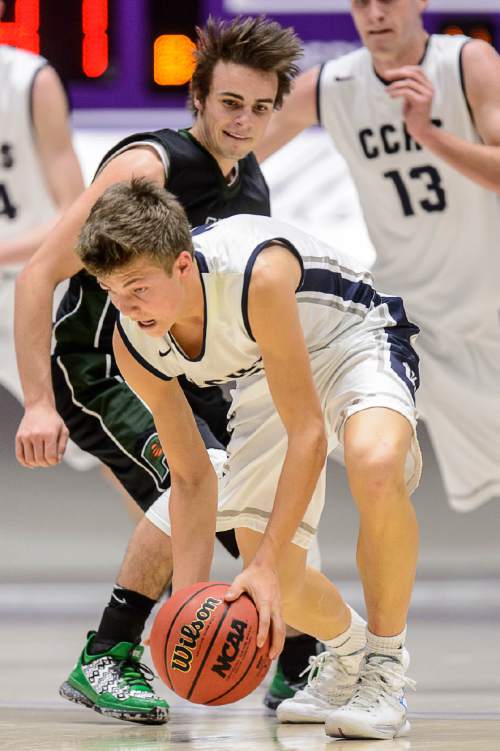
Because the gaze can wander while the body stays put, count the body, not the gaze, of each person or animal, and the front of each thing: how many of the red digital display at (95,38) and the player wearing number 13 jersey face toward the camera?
2

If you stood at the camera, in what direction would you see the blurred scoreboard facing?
facing the viewer

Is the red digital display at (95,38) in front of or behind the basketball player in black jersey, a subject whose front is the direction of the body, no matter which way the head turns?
behind

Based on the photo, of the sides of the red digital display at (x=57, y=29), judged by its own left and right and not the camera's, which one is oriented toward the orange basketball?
front

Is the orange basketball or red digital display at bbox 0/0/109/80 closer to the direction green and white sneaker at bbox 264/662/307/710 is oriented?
the orange basketball

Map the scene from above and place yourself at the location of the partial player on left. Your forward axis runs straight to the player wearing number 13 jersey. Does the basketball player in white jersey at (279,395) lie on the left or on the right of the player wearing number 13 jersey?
right

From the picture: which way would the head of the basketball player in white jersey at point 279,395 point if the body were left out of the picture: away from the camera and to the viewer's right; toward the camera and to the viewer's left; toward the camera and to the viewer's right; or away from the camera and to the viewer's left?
toward the camera and to the viewer's left

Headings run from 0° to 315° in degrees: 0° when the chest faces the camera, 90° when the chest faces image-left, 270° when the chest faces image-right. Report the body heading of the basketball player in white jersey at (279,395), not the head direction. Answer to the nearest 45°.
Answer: approximately 45°

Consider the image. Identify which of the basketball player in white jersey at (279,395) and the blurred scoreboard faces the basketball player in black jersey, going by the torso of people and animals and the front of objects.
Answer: the blurred scoreboard

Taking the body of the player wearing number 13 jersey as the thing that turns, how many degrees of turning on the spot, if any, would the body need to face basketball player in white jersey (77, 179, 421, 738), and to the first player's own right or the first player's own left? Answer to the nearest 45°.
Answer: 0° — they already face them

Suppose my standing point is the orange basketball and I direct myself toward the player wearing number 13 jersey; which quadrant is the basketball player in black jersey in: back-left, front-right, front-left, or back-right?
front-left

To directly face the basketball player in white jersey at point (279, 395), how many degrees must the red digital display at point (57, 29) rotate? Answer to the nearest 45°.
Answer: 0° — it already faces them

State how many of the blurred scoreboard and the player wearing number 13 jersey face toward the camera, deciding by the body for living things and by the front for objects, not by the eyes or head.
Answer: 2

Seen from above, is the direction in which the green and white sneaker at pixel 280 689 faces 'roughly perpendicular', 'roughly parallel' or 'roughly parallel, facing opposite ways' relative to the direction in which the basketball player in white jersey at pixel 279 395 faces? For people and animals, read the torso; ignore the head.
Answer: roughly parallel

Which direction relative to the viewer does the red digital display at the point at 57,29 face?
toward the camera

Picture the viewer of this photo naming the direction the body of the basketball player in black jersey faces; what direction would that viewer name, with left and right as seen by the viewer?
facing the viewer and to the right of the viewer
